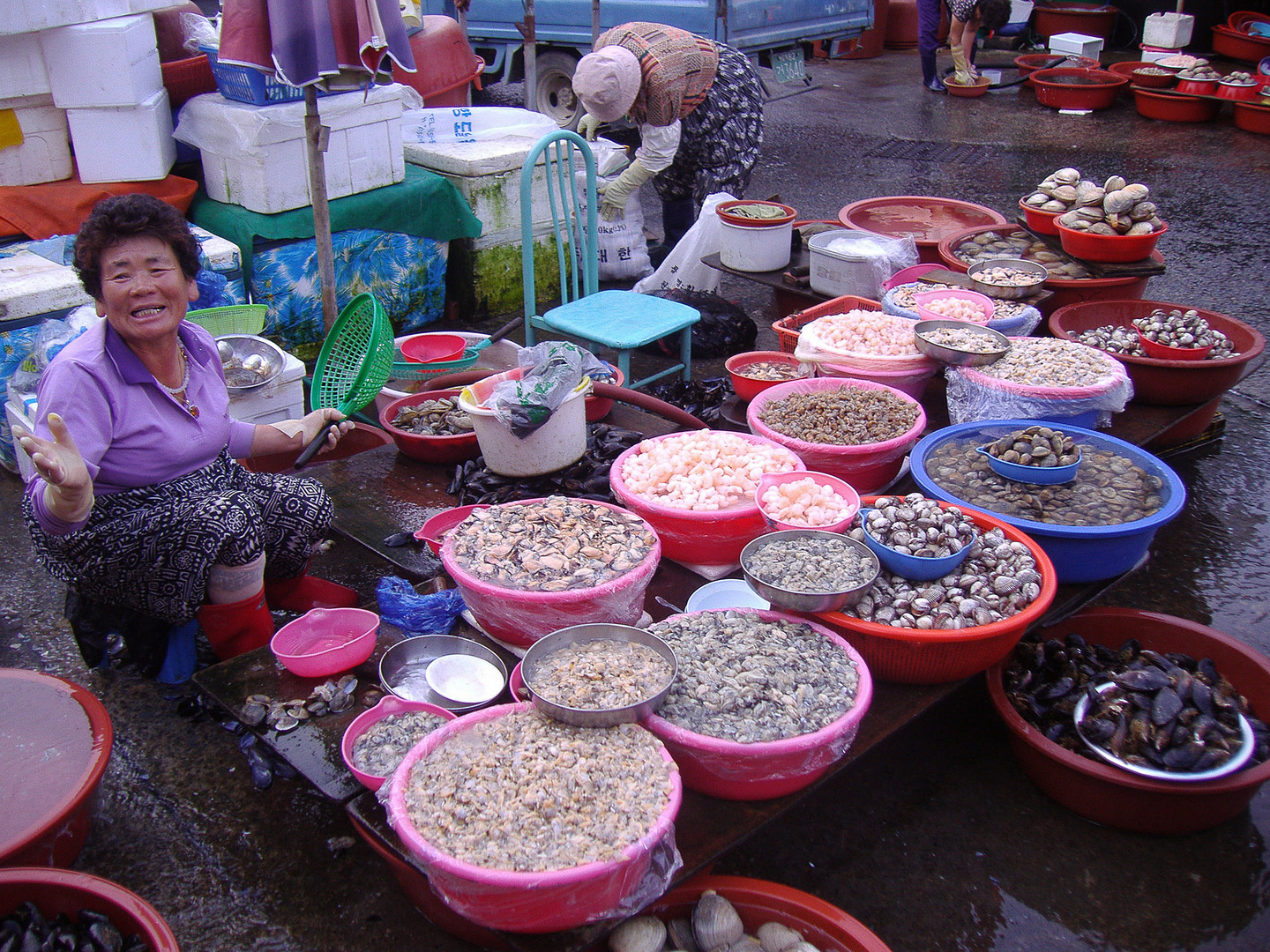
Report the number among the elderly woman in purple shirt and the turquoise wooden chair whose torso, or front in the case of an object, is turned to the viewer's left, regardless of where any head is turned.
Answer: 0

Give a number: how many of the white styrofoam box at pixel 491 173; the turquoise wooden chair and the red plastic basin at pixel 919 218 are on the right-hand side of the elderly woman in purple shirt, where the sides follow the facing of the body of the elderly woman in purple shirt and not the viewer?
0

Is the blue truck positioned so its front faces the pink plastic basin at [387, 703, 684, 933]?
no

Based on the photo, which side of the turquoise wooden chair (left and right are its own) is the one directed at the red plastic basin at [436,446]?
right

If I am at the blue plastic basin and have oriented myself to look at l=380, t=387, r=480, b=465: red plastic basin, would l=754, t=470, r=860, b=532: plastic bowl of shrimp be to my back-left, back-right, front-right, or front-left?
front-left

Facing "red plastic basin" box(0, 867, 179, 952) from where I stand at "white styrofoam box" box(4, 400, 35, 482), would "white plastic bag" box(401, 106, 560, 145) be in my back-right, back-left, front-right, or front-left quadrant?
back-left

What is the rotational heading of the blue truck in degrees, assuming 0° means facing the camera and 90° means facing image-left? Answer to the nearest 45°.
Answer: approximately 135°

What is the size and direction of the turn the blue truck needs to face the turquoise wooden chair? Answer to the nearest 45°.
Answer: approximately 135° to its left

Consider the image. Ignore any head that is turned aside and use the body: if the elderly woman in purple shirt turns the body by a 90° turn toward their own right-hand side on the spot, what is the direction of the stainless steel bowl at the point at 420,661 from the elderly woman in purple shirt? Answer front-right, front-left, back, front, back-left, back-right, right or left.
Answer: left

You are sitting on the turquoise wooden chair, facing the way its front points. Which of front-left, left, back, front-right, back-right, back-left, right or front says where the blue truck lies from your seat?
back-left

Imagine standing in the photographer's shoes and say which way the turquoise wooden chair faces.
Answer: facing the viewer and to the right of the viewer

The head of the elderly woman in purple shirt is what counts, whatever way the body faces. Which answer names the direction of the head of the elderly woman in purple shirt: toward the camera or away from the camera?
toward the camera

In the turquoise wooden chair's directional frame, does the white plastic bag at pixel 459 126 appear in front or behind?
behind

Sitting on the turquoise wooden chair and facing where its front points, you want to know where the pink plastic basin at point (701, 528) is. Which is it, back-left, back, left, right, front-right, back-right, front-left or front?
front-right

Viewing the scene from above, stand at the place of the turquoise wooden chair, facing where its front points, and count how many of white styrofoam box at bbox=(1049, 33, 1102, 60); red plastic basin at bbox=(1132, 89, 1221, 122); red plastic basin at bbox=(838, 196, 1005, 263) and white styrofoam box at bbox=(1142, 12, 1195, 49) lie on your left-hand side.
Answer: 4

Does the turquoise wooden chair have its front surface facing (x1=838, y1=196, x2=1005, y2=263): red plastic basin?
no

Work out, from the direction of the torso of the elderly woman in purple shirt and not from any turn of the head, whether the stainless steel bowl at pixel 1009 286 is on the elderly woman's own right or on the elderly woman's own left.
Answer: on the elderly woman's own left
